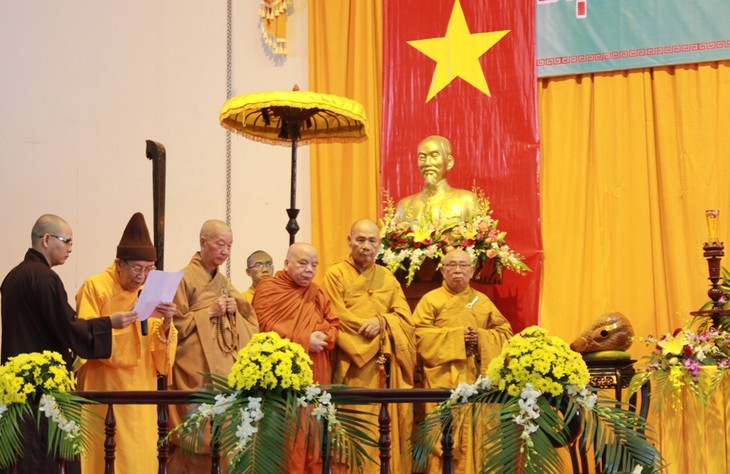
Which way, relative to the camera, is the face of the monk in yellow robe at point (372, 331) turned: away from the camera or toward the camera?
toward the camera

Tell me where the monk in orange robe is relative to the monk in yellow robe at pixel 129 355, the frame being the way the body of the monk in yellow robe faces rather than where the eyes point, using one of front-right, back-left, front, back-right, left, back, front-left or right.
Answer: front-left

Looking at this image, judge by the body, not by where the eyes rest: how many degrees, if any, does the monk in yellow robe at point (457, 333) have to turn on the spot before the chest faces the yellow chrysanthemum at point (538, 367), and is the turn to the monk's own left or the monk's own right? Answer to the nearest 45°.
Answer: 0° — they already face it

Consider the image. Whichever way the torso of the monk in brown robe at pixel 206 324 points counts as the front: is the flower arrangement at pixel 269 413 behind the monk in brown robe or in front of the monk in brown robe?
in front

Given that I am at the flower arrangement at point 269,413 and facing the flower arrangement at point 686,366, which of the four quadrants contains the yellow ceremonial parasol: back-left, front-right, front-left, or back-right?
front-left

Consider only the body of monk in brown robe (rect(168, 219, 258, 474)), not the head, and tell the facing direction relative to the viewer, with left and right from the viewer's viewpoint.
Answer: facing the viewer and to the right of the viewer

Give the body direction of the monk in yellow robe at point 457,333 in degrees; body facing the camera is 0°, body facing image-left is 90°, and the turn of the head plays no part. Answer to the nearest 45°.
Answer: approximately 0°

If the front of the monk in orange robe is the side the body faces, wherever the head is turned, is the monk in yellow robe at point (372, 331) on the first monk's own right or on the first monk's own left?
on the first monk's own left

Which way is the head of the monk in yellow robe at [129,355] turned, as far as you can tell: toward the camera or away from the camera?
toward the camera

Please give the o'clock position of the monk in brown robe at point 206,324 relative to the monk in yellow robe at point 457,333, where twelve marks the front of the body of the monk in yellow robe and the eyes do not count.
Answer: The monk in brown robe is roughly at 2 o'clock from the monk in yellow robe.

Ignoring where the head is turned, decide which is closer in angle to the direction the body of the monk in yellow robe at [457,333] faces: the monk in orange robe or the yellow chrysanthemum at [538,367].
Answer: the yellow chrysanthemum

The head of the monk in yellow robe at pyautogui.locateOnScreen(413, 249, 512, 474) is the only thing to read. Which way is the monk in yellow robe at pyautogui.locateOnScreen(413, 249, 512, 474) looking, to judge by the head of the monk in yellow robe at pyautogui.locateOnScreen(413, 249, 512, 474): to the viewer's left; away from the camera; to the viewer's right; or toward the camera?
toward the camera
